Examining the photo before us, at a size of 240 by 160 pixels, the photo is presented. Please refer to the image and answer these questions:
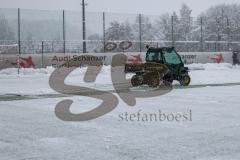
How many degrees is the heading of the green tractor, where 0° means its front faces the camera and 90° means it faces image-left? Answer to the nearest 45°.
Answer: approximately 270°

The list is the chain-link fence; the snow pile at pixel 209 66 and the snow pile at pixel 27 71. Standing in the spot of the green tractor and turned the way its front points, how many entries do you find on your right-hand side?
0

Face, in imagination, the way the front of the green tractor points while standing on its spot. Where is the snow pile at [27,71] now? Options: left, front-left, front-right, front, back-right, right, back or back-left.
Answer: back-left

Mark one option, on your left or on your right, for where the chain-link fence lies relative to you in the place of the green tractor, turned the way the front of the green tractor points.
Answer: on your left

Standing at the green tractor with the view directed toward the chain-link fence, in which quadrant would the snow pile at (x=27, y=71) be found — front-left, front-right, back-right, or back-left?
front-left

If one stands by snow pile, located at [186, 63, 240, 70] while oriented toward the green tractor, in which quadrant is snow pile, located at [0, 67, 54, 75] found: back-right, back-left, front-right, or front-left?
front-right

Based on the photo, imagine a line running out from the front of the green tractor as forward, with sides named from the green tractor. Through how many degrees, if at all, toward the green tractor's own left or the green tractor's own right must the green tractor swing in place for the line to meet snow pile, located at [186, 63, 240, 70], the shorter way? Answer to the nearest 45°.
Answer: approximately 90° to the green tractor's own left
